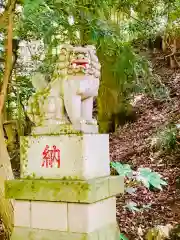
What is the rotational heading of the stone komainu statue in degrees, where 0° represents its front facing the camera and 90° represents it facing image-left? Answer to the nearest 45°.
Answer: approximately 315°

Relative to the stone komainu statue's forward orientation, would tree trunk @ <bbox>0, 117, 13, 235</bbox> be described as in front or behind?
behind

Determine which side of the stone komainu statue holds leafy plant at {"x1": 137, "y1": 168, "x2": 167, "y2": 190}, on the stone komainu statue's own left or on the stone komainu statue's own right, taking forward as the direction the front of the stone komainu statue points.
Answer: on the stone komainu statue's own left

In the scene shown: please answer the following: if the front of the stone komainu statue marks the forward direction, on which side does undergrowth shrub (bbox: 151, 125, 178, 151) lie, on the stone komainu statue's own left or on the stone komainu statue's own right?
on the stone komainu statue's own left

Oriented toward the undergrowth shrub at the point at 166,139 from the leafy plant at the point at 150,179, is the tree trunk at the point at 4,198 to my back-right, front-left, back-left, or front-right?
back-left
